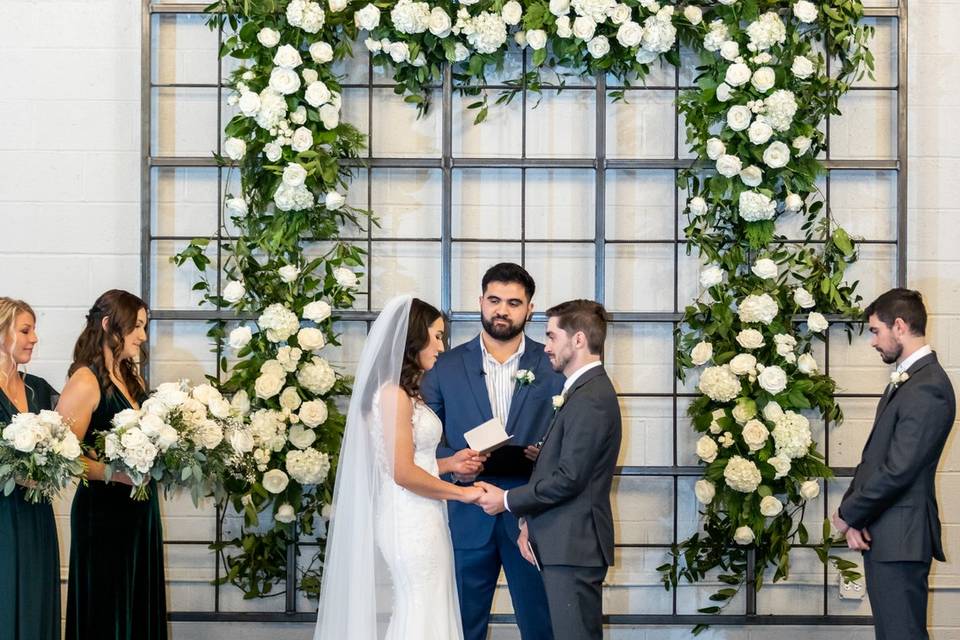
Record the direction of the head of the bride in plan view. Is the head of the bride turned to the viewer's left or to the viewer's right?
to the viewer's right

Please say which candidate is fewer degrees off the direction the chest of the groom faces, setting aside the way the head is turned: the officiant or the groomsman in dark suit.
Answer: the officiant

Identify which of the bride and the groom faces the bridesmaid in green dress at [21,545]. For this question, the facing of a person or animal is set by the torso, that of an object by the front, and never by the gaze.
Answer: the groom

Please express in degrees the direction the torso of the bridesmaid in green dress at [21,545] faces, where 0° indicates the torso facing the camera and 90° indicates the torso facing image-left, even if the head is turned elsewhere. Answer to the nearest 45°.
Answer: approximately 315°

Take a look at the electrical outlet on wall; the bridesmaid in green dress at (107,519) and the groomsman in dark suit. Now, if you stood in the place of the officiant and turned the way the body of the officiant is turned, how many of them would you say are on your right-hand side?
1

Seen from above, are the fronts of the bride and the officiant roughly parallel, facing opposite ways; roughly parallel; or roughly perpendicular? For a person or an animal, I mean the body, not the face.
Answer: roughly perpendicular

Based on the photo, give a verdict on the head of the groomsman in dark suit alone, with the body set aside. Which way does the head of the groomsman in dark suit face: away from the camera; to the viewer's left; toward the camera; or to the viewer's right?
to the viewer's left

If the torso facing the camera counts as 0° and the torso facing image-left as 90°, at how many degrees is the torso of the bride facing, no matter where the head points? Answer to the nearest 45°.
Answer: approximately 270°

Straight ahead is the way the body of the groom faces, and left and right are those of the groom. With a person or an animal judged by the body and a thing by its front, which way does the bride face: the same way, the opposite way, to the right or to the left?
the opposite way

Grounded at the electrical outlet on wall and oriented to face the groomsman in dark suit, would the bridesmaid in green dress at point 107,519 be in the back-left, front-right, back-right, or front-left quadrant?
front-right

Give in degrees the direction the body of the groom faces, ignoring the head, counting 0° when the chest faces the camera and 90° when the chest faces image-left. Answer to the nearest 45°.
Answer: approximately 90°

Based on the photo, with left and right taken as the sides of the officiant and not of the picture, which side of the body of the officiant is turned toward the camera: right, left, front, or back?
front

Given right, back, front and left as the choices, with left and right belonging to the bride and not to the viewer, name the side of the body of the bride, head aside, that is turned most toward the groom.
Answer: front

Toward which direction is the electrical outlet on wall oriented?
toward the camera

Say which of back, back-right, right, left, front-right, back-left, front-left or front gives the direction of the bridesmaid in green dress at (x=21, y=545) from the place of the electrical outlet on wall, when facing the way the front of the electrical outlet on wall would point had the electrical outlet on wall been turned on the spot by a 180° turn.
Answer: back-left

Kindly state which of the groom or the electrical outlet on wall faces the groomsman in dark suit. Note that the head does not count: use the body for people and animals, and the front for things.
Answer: the electrical outlet on wall

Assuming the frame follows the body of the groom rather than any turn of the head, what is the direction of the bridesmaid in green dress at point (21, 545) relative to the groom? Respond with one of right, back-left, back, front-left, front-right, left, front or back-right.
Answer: front

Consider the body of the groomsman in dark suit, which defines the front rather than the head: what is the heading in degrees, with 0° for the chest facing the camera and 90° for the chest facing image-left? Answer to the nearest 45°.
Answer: approximately 90°

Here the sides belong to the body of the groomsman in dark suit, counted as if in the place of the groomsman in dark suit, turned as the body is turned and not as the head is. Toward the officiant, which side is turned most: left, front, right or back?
front
